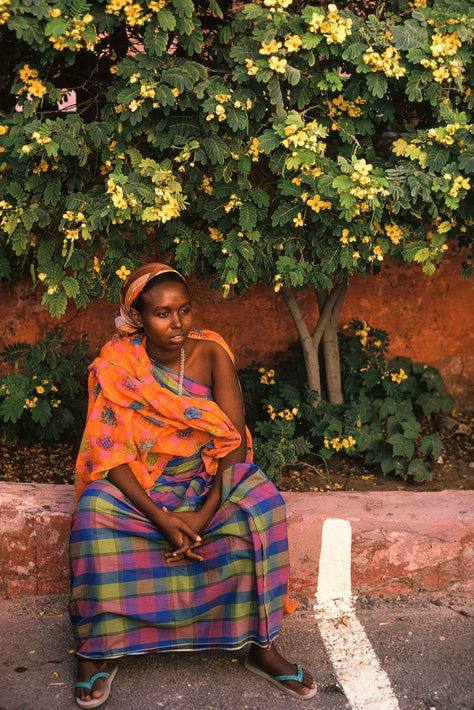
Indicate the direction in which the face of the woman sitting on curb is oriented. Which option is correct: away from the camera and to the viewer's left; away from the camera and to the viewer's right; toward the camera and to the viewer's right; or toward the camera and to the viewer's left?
toward the camera and to the viewer's right

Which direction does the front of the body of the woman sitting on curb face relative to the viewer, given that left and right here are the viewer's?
facing the viewer

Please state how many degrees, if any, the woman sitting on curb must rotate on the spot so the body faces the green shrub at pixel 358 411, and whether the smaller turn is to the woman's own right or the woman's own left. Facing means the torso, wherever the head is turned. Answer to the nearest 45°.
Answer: approximately 135° to the woman's own left

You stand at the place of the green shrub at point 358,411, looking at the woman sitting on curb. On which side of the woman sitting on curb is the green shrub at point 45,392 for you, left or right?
right

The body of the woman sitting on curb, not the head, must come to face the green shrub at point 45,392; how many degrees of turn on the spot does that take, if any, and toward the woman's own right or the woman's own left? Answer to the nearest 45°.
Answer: approximately 135° to the woman's own right
